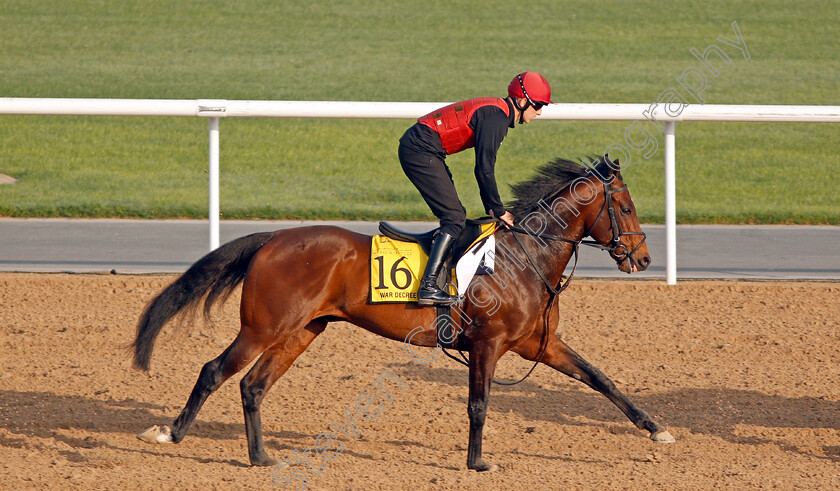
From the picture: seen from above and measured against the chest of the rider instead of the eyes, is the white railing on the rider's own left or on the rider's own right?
on the rider's own left

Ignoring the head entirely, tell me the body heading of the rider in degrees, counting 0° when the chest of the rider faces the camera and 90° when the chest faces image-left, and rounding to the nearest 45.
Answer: approximately 270°

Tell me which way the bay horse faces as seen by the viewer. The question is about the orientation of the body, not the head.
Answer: to the viewer's right

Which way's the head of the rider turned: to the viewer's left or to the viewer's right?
to the viewer's right

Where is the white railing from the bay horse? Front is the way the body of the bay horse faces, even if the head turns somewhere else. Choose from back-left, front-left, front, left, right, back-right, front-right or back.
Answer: left
